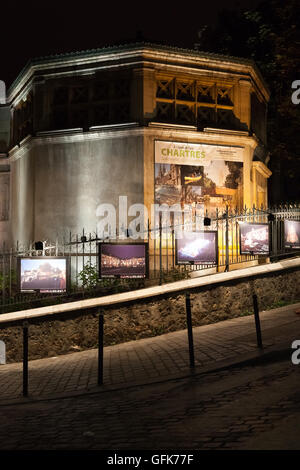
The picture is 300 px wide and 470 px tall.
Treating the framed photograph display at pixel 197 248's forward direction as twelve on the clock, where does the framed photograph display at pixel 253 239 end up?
the framed photograph display at pixel 253 239 is roughly at 8 o'clock from the framed photograph display at pixel 197 248.

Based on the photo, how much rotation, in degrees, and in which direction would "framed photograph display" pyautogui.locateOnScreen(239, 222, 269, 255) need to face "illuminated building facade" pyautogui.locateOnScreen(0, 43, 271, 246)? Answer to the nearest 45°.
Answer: approximately 135° to its right

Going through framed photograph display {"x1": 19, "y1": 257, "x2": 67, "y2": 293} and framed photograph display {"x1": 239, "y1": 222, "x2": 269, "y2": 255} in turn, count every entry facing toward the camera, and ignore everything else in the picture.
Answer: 2

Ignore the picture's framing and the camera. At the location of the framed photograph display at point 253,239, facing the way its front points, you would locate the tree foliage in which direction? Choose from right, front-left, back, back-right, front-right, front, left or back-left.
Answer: back

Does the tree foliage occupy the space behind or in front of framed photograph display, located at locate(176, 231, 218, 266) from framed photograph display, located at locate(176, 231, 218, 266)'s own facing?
behind

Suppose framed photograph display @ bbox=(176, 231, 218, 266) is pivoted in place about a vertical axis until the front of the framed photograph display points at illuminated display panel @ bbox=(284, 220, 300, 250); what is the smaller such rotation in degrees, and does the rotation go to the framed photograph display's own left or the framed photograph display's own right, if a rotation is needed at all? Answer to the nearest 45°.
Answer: approximately 135° to the framed photograph display's own left

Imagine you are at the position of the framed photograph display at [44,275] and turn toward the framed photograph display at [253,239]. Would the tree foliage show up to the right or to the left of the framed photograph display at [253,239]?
left

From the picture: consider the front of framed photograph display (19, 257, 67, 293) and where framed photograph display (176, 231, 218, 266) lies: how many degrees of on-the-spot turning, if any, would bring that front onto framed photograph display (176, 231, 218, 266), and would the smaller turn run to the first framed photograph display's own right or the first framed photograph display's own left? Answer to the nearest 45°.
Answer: approximately 90° to the first framed photograph display's own left

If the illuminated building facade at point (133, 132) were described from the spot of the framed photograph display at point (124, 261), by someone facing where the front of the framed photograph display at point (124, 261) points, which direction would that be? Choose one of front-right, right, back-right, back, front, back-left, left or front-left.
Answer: back

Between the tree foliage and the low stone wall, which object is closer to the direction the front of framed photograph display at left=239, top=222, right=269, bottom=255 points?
the low stone wall

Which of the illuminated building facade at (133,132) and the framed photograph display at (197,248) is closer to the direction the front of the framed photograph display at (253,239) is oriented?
the framed photograph display
